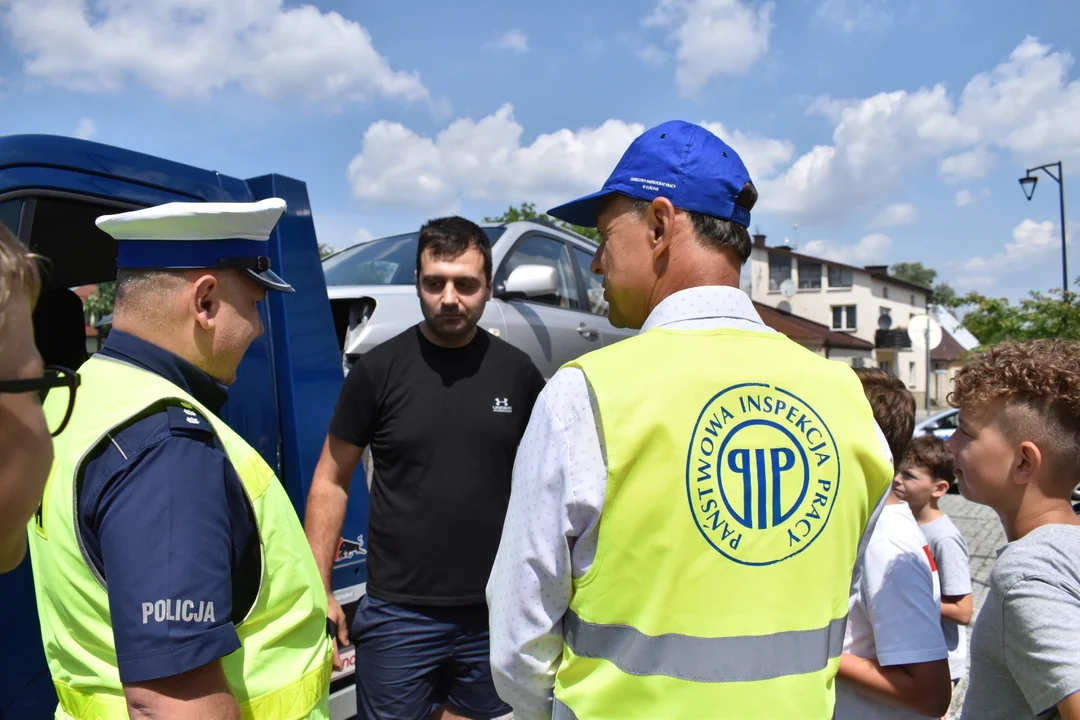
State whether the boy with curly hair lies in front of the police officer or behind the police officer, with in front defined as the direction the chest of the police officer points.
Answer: in front

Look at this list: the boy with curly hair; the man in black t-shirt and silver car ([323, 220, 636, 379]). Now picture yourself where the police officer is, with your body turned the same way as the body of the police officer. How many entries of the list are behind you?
0

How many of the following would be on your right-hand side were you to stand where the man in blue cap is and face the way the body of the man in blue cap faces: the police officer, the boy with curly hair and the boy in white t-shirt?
2

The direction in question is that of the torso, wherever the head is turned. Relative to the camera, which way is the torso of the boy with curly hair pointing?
to the viewer's left

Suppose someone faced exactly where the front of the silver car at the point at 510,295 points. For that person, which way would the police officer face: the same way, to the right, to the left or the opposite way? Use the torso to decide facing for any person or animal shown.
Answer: the opposite way

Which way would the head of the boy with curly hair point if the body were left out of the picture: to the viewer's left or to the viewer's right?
to the viewer's left

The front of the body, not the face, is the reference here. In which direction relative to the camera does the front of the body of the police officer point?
to the viewer's right
